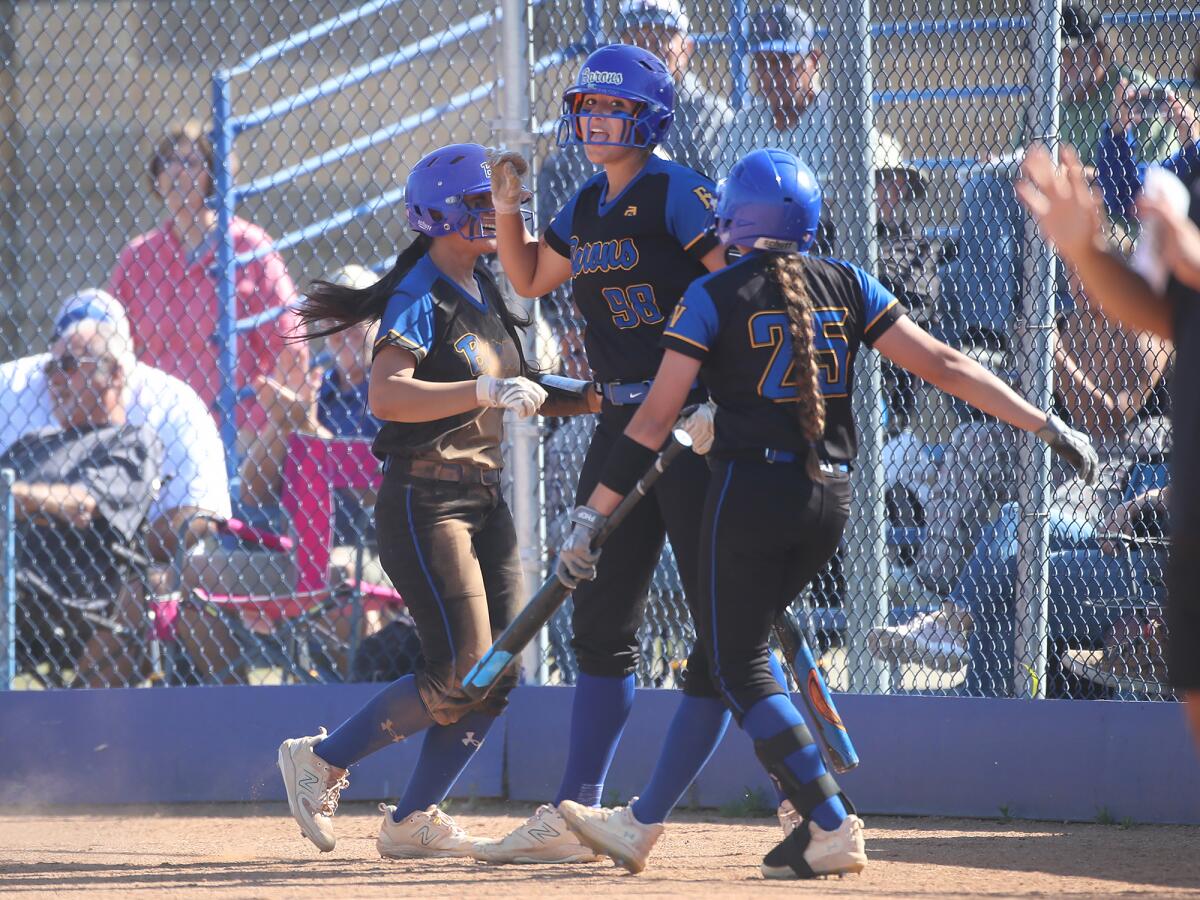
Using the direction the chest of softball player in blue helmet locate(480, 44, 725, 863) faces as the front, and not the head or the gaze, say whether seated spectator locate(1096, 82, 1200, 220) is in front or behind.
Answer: behind

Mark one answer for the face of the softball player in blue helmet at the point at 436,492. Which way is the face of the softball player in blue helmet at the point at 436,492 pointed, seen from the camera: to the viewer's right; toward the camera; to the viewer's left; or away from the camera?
to the viewer's right

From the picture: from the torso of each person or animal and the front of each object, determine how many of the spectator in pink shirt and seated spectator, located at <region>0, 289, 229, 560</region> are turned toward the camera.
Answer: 2

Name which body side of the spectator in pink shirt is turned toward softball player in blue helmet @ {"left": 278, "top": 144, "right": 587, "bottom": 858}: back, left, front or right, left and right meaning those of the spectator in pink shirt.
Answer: front

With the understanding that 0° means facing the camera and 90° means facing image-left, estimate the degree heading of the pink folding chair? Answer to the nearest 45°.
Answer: approximately 45°

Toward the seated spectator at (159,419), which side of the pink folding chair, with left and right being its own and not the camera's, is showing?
right

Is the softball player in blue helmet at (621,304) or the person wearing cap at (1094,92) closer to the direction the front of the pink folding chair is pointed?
the softball player in blue helmet

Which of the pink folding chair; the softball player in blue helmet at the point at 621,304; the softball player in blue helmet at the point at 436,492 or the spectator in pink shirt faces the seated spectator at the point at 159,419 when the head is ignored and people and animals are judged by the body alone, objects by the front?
the spectator in pink shirt

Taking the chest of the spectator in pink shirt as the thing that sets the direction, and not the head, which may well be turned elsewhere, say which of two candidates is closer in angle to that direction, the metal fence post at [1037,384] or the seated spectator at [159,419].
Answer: the seated spectator

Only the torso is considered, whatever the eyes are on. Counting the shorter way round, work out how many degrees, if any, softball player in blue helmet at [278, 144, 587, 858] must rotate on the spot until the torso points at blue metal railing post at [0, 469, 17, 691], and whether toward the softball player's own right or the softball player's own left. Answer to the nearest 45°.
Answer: approximately 180°

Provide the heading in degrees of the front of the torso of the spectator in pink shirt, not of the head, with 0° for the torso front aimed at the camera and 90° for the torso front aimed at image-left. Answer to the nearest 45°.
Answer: approximately 0°

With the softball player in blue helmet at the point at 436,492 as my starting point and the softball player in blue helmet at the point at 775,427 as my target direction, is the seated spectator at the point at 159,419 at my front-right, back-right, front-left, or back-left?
back-left

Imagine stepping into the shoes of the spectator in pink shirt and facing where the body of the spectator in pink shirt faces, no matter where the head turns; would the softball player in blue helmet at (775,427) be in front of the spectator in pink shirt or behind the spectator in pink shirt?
in front

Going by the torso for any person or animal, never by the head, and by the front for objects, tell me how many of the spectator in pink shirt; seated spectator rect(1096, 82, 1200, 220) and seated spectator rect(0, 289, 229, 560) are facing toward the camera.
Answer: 3
